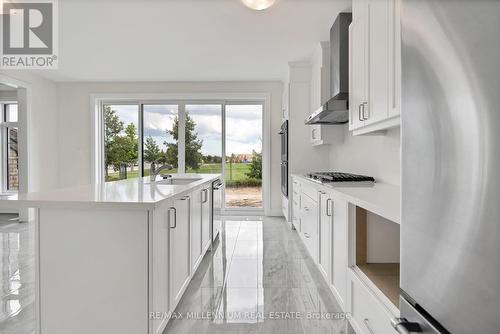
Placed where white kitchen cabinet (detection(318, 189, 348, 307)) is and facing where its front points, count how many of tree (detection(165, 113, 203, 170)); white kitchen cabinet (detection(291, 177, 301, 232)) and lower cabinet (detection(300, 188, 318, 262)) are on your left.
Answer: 0

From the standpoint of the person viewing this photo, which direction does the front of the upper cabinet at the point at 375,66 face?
facing the viewer and to the left of the viewer

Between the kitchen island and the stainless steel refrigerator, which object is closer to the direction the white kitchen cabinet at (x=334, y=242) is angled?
the kitchen island

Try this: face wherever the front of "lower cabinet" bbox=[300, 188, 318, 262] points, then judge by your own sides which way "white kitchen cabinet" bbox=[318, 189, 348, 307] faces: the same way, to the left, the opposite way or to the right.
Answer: the same way

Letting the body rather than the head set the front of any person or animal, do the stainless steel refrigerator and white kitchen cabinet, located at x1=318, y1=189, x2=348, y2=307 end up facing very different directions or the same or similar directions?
same or similar directions

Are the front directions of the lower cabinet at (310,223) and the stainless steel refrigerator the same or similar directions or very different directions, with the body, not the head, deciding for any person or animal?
same or similar directions

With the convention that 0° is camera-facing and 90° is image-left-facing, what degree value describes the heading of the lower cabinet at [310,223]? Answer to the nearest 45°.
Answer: approximately 90°

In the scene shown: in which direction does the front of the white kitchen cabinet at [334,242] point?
to the viewer's left

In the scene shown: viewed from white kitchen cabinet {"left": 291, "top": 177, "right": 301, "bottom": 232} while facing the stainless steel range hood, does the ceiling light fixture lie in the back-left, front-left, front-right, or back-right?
front-right

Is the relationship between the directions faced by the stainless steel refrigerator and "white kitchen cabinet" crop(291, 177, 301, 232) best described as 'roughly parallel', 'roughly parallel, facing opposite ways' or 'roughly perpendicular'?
roughly parallel

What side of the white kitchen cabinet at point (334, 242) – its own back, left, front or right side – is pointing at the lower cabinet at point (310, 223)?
right

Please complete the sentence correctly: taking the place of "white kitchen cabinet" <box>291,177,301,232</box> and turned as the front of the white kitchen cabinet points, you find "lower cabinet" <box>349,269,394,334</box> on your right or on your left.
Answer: on your left

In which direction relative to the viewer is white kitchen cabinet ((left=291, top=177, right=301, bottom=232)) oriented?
to the viewer's left

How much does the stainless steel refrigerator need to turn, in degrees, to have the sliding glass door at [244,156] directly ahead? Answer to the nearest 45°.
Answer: approximately 90° to its right

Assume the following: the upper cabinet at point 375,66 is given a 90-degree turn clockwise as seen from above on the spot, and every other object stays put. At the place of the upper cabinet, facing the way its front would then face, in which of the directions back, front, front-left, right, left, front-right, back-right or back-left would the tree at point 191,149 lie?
front

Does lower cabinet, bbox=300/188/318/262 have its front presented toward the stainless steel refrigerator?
no

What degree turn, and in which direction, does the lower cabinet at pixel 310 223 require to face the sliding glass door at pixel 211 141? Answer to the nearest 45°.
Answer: approximately 45° to its right

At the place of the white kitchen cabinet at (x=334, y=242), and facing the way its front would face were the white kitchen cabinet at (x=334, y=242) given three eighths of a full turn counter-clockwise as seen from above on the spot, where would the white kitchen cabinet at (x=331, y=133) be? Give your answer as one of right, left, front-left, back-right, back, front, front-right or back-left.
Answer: back-left

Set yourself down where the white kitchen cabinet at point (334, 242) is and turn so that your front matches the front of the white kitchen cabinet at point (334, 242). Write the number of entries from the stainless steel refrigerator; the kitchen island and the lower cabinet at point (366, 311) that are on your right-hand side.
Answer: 0
